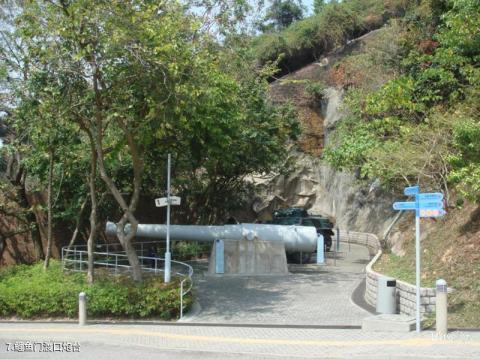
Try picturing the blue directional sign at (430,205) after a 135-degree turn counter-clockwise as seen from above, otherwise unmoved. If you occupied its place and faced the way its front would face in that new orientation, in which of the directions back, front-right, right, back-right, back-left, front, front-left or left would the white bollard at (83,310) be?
back-left

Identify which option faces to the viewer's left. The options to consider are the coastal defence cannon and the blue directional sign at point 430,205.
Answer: the coastal defence cannon

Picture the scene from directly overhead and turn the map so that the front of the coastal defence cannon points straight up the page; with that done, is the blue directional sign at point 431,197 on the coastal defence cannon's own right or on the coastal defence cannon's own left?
on the coastal defence cannon's own left

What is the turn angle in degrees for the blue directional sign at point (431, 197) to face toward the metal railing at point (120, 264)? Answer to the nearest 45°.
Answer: approximately 135° to its right

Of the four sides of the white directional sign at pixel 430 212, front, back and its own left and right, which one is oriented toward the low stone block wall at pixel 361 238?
back

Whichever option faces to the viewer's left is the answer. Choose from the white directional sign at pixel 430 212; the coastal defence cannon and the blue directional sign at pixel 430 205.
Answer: the coastal defence cannon

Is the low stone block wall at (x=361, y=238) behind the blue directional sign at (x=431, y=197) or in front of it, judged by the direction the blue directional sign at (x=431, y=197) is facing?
behind

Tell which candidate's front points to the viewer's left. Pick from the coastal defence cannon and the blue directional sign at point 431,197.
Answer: the coastal defence cannon
